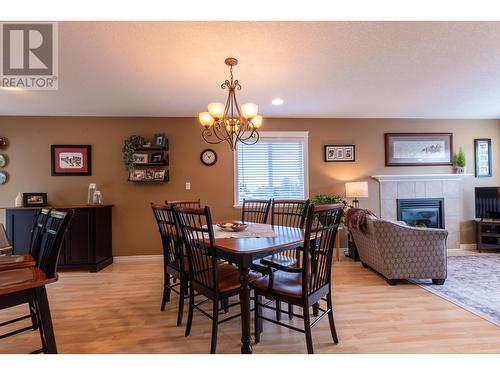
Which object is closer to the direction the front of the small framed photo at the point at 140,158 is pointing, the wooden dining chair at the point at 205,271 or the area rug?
the wooden dining chair

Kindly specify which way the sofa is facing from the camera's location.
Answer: facing away from the viewer and to the right of the viewer

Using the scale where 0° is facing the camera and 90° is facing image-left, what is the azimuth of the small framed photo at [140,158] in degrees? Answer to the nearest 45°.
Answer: approximately 0°

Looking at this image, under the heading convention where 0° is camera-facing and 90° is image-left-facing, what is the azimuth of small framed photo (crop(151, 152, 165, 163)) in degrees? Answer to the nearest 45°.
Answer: approximately 0°

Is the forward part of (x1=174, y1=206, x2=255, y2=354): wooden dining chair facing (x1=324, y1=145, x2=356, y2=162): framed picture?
yes

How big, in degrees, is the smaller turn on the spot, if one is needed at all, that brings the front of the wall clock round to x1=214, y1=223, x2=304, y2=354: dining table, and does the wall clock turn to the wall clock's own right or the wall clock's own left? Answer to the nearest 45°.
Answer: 0° — it already faces it

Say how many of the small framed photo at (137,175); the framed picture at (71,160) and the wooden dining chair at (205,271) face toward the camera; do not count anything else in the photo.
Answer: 2

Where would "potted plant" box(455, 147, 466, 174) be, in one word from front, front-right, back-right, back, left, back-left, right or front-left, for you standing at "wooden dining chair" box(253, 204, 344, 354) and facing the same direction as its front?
right

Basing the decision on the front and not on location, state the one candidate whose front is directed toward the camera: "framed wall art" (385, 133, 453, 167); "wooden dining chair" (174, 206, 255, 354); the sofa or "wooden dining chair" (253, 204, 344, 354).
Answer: the framed wall art

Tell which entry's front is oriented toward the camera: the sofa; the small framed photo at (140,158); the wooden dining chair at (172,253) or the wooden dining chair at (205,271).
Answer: the small framed photo

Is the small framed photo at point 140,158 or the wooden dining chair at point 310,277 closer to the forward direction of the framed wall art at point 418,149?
the wooden dining chair

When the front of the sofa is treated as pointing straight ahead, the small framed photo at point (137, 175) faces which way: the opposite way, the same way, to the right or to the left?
to the right
